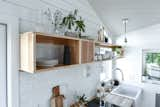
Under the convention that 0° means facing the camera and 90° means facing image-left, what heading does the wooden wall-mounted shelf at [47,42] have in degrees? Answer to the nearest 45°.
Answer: approximately 315°

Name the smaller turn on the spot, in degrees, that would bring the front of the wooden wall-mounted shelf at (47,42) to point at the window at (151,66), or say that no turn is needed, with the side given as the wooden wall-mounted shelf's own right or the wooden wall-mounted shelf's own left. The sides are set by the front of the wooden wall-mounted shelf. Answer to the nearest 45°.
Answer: approximately 90° to the wooden wall-mounted shelf's own left
